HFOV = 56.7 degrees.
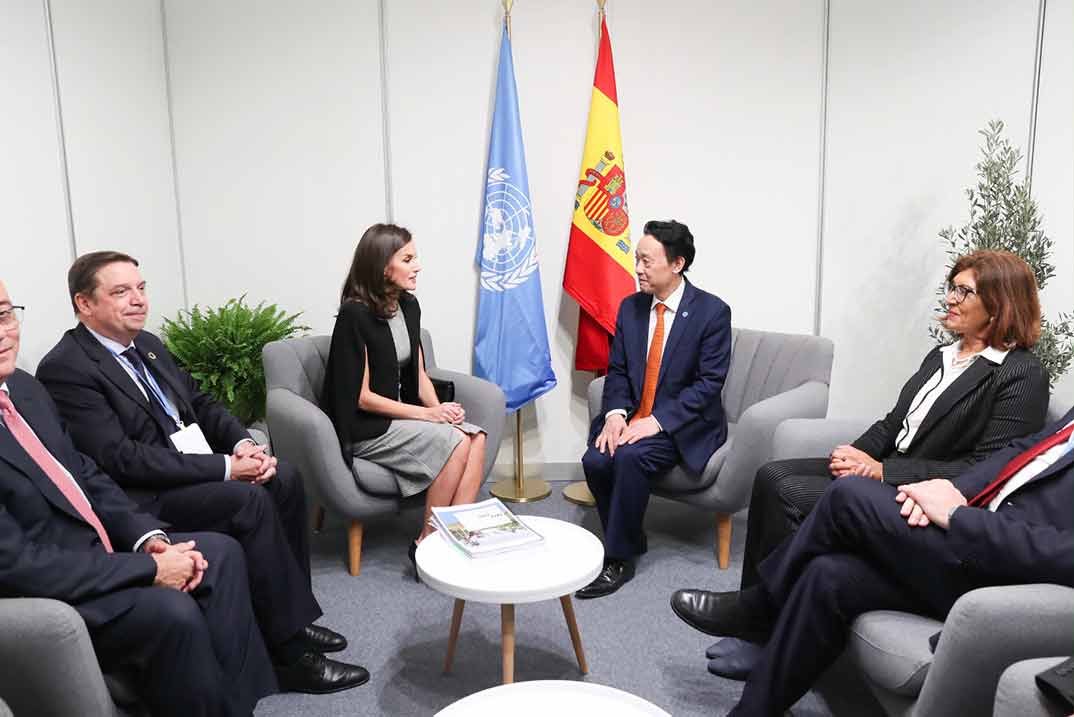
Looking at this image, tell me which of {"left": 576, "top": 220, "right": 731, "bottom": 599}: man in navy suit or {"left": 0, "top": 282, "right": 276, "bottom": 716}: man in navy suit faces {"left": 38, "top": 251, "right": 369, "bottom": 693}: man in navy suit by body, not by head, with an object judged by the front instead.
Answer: {"left": 576, "top": 220, "right": 731, "bottom": 599}: man in navy suit

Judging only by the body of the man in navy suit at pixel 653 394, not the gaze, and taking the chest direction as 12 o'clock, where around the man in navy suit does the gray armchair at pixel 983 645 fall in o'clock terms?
The gray armchair is roughly at 10 o'clock from the man in navy suit.

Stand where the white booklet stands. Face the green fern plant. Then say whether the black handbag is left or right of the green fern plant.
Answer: right

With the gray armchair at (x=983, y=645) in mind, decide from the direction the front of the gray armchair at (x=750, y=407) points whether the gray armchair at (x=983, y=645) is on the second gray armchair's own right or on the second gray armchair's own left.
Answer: on the second gray armchair's own left

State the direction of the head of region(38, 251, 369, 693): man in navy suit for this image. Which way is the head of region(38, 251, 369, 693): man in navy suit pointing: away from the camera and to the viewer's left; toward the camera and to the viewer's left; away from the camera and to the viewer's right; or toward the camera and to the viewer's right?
toward the camera and to the viewer's right

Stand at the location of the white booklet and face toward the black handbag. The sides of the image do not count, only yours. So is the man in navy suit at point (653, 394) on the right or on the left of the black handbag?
right

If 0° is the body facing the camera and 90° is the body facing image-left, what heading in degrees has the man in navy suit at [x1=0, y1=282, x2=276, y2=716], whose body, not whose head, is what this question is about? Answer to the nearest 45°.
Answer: approximately 315°
